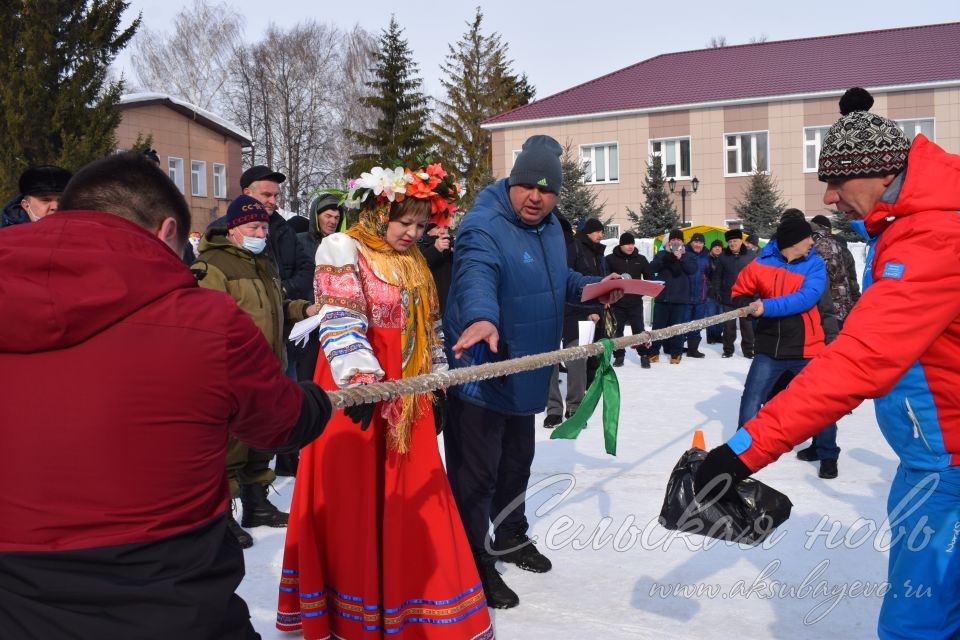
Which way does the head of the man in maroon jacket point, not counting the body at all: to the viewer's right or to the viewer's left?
to the viewer's right

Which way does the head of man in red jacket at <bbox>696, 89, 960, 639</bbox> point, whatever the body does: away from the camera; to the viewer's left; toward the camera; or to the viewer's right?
to the viewer's left

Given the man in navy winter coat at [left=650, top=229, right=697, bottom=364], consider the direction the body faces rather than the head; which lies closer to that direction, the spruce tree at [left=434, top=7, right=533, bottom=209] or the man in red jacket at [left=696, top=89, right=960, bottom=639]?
the man in red jacket

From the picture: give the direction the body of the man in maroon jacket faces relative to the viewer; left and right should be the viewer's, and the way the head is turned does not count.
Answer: facing away from the viewer and to the right of the viewer

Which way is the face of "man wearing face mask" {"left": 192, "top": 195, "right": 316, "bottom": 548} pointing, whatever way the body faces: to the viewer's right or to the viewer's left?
to the viewer's right

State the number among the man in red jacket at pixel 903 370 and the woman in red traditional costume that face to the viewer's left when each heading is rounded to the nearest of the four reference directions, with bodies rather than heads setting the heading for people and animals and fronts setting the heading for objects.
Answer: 1

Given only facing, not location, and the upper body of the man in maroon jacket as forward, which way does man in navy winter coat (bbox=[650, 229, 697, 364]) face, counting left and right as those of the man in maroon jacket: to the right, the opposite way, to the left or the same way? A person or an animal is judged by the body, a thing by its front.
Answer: the opposite way

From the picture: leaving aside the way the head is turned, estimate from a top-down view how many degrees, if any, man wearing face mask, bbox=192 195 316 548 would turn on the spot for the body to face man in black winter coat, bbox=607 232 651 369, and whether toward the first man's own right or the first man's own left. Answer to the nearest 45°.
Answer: approximately 90° to the first man's own left

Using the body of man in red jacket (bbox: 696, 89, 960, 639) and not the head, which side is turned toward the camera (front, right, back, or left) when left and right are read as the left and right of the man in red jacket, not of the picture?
left

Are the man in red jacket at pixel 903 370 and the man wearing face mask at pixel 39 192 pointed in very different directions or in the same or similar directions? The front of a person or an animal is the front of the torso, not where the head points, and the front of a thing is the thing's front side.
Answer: very different directions
